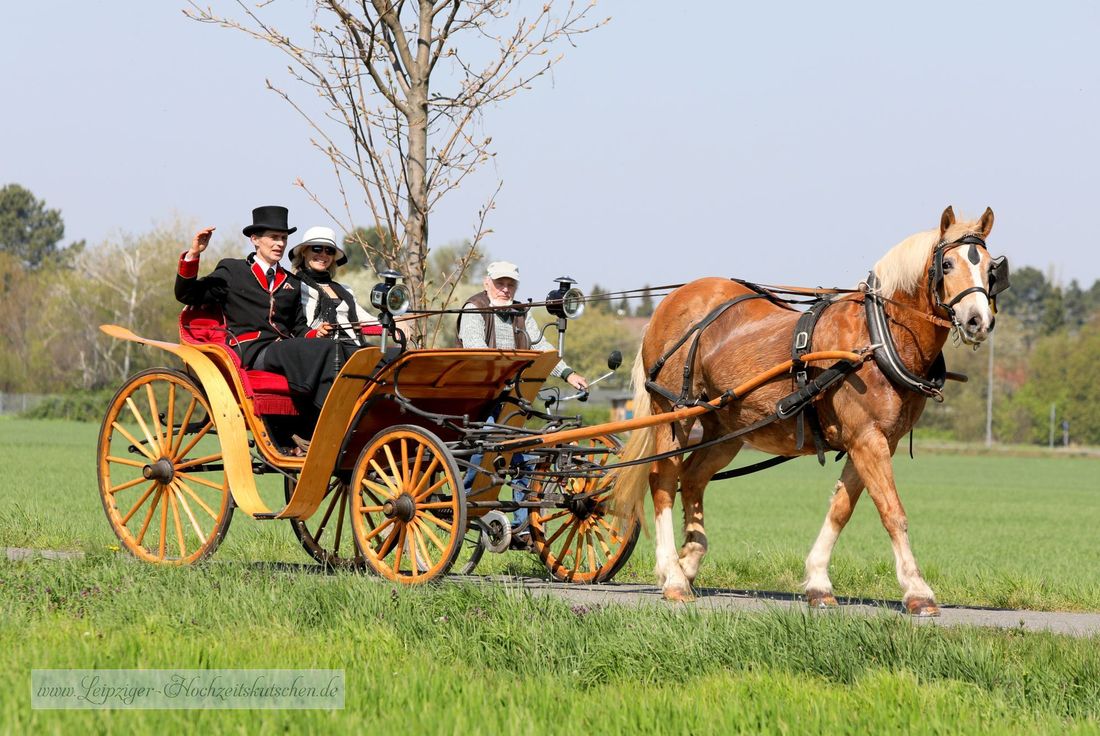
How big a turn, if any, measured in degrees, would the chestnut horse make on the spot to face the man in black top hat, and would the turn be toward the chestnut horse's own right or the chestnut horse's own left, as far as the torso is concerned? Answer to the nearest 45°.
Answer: approximately 135° to the chestnut horse's own right

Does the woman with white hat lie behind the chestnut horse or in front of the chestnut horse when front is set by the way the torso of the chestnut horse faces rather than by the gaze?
behind

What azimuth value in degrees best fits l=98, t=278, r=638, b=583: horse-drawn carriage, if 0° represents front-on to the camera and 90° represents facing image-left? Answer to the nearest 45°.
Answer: approximately 315°

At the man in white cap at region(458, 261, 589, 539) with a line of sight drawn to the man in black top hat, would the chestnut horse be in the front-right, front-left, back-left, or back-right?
back-left

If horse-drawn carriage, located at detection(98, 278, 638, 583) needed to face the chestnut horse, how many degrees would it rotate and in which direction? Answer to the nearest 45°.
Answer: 0° — it already faces it

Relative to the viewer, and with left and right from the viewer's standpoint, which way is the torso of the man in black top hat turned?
facing the viewer and to the right of the viewer
